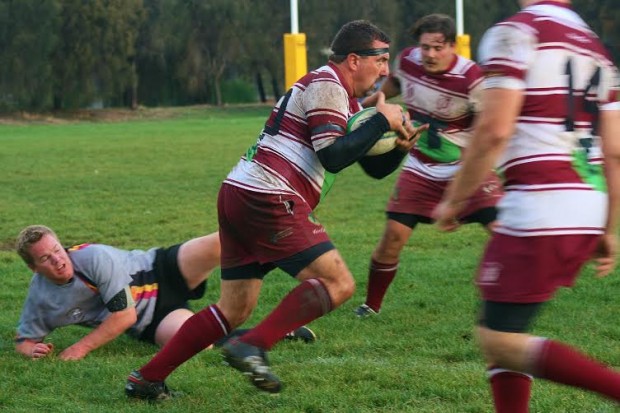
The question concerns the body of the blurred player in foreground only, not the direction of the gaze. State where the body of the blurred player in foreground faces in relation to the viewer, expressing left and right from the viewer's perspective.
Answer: facing away from the viewer and to the left of the viewer
